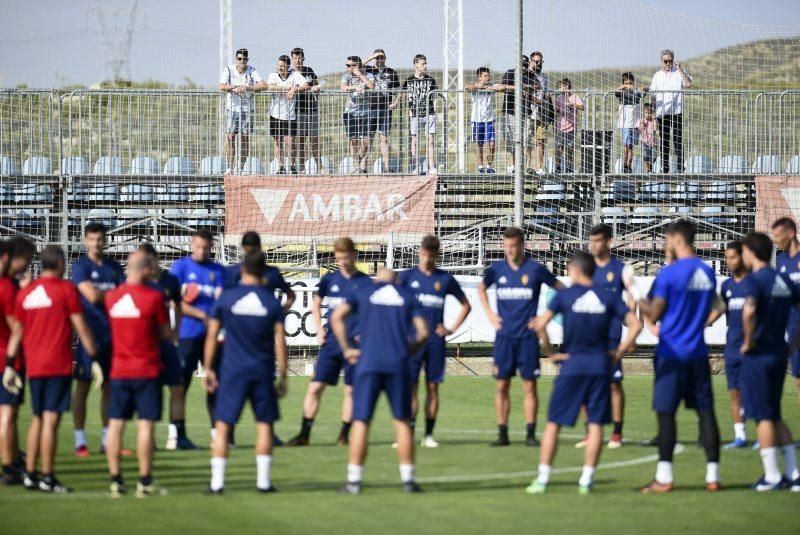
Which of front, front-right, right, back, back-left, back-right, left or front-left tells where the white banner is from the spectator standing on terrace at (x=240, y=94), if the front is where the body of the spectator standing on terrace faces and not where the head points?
front-left

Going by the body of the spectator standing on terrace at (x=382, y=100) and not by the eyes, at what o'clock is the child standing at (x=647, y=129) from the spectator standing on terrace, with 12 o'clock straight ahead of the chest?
The child standing is roughly at 9 o'clock from the spectator standing on terrace.

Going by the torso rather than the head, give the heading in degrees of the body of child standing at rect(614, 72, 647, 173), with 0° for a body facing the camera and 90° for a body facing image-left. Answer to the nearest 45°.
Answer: approximately 0°

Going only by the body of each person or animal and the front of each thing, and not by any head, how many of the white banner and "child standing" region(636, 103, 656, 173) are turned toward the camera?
2

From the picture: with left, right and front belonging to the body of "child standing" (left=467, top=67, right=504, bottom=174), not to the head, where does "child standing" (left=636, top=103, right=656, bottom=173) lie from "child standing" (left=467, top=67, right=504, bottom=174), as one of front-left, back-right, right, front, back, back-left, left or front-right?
left

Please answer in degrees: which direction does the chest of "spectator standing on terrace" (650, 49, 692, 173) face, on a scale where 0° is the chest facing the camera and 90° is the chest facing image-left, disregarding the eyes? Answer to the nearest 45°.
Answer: approximately 0°

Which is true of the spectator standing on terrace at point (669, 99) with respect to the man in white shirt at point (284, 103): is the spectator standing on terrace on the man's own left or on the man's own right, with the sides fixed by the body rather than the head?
on the man's own left

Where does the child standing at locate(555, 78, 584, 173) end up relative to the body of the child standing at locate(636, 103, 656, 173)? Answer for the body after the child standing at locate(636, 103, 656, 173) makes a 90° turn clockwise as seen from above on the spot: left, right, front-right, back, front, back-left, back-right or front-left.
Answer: front

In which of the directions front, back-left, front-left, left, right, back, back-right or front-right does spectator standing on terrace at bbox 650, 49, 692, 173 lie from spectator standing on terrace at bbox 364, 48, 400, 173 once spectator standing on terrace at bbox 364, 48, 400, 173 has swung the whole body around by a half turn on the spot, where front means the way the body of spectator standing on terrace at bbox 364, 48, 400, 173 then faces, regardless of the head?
right

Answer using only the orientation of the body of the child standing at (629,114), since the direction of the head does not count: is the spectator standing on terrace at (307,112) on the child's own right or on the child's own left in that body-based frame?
on the child's own right

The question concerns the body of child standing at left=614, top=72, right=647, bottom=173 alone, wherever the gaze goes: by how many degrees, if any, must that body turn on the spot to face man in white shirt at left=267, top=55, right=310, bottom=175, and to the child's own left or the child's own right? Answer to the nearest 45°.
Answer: approximately 90° to the child's own right
